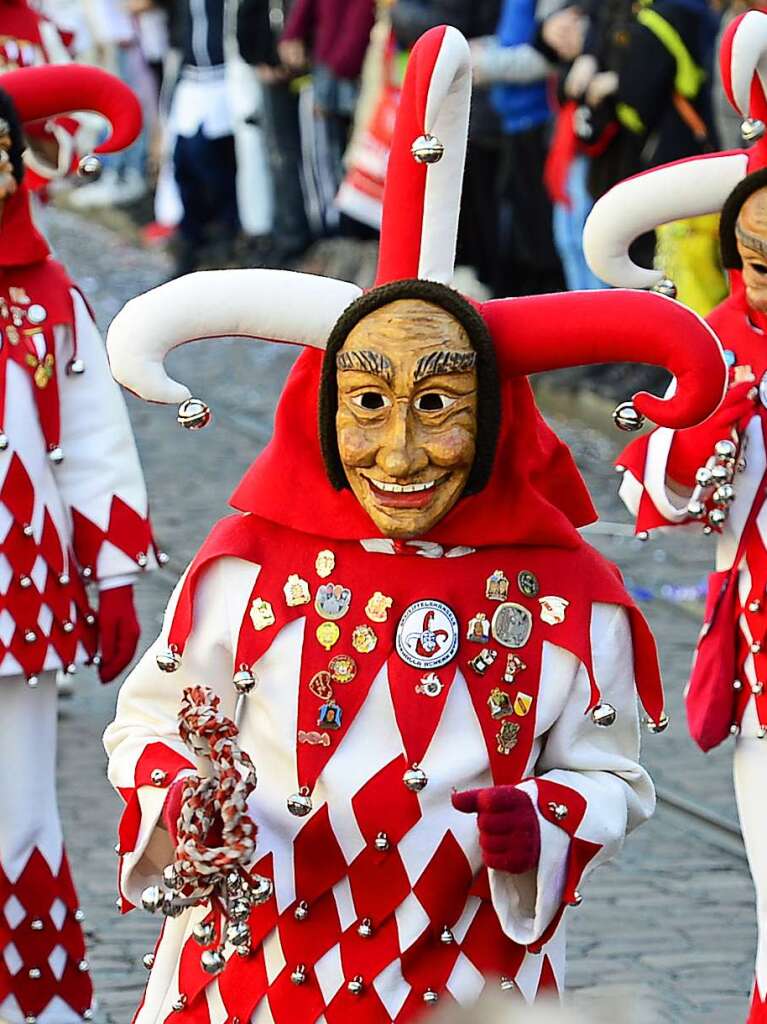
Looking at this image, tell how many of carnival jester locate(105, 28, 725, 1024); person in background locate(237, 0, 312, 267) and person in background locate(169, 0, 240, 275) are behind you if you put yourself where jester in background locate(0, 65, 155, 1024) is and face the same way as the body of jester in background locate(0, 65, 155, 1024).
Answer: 2

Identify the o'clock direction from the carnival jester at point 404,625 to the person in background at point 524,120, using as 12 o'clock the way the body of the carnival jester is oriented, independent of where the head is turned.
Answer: The person in background is roughly at 6 o'clock from the carnival jester.

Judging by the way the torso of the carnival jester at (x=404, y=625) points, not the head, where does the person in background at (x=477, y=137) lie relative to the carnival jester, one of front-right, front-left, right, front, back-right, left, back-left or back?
back

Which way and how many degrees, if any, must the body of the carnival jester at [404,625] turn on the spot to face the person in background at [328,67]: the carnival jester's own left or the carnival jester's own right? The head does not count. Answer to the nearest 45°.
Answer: approximately 180°
